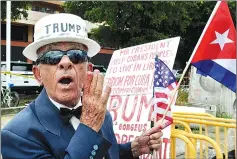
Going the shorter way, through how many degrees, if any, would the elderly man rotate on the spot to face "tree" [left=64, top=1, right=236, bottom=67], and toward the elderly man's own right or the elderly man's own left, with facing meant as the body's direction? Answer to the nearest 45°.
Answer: approximately 135° to the elderly man's own left

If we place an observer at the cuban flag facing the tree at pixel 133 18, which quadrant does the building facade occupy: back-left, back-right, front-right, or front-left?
front-left

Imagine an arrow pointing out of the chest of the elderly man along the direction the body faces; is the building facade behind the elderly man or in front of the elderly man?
behind

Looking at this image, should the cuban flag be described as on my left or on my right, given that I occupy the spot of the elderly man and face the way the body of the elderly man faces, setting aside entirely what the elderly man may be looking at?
on my left

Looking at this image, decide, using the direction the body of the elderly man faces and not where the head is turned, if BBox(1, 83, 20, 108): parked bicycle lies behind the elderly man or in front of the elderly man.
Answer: behind

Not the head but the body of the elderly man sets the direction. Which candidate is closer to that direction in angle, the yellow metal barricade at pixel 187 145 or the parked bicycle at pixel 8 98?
the yellow metal barricade

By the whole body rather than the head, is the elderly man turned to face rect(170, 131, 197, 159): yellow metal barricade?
no

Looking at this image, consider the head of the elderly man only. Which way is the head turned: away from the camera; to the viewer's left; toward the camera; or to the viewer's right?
toward the camera

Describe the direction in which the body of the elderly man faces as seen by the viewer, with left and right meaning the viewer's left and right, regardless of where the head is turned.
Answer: facing the viewer and to the right of the viewer

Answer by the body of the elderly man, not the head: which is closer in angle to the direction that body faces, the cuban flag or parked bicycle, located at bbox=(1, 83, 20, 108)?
the cuban flag
